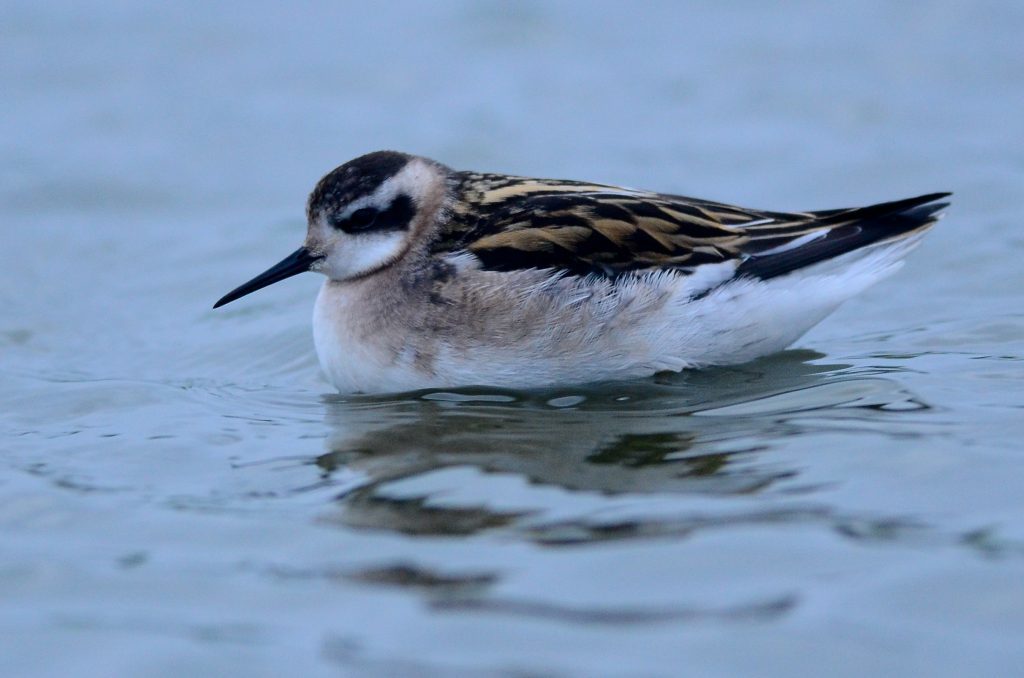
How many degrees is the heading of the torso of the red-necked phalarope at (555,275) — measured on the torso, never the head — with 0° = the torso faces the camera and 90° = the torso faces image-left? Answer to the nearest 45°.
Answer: approximately 90°
